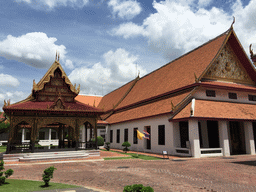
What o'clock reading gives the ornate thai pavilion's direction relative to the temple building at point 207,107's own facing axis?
The ornate thai pavilion is roughly at 4 o'clock from the temple building.

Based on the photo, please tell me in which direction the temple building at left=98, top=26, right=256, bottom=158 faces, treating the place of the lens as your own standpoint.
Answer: facing the viewer and to the right of the viewer
